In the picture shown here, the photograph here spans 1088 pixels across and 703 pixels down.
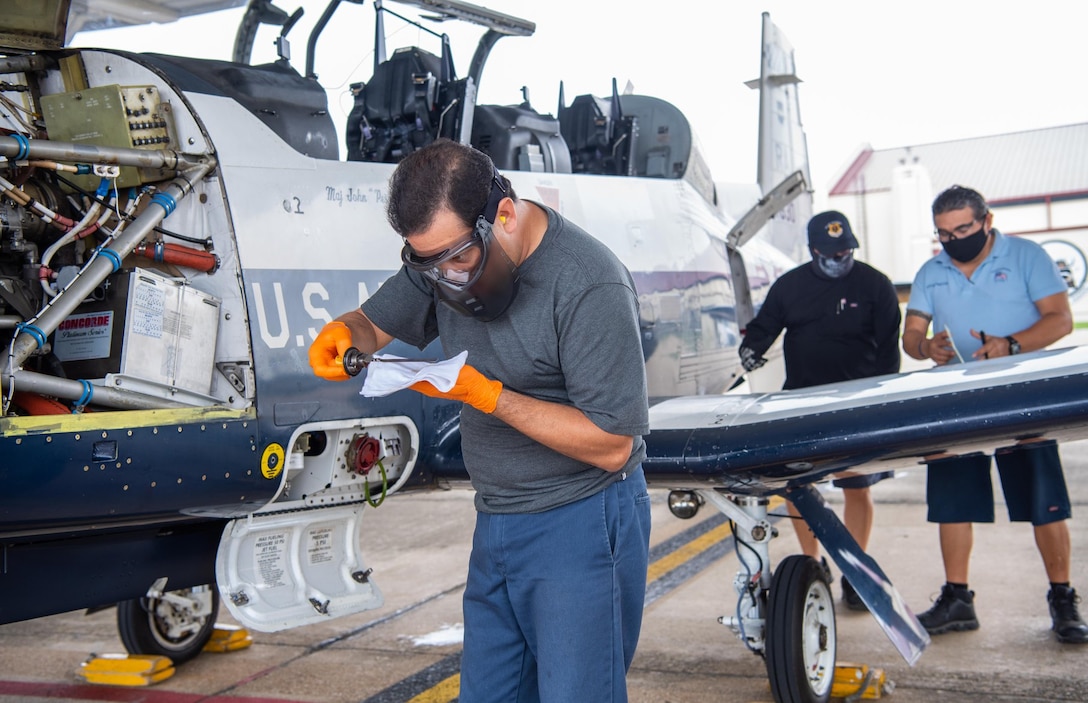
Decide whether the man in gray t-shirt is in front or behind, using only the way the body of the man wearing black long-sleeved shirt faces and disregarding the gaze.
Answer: in front

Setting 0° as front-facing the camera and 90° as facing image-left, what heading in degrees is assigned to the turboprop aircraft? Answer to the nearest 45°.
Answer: approximately 45°

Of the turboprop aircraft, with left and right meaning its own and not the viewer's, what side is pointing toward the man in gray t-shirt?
left

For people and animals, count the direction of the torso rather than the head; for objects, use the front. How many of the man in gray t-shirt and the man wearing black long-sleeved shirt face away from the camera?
0

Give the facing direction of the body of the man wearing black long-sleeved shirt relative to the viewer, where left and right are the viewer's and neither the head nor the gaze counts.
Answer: facing the viewer

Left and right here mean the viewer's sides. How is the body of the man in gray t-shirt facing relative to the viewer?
facing the viewer and to the left of the viewer

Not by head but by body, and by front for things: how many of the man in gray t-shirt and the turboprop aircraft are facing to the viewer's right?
0

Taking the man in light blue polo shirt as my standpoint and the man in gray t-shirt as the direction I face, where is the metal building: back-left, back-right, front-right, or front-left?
back-right

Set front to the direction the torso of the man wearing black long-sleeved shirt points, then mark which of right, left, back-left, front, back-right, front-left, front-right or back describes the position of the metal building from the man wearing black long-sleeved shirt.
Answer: back

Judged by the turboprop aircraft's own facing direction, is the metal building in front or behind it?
behind

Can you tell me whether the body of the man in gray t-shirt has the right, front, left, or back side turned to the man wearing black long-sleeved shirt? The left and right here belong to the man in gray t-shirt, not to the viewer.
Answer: back

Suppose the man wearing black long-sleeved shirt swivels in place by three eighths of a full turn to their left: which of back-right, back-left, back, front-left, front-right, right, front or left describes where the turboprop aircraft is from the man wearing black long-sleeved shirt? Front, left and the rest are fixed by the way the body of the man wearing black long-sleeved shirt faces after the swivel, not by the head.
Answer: back

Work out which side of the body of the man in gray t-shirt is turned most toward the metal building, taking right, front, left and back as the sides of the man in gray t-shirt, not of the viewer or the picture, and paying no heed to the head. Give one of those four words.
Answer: back

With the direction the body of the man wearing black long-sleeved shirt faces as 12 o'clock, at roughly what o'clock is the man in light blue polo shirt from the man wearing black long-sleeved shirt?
The man in light blue polo shirt is roughly at 10 o'clock from the man wearing black long-sleeved shirt.
